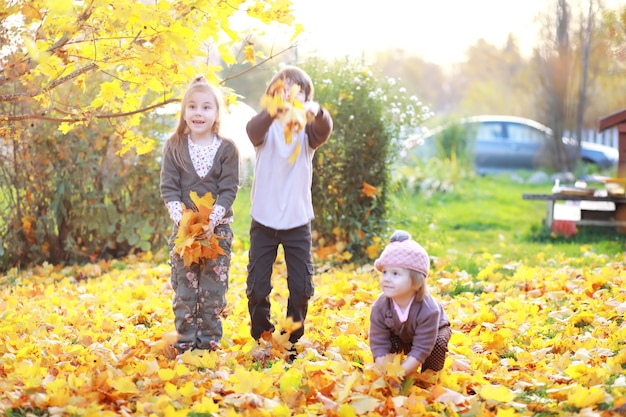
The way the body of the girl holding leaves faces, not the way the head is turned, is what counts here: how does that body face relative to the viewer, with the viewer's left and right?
facing the viewer

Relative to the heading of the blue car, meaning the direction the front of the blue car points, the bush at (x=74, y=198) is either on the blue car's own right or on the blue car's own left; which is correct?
on the blue car's own right

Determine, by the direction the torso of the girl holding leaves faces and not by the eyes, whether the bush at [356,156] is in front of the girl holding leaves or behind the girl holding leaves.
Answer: behind

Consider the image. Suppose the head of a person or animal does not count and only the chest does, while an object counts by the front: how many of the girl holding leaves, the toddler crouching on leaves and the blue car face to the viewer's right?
1

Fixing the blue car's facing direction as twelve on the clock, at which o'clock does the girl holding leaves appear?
The girl holding leaves is roughly at 3 o'clock from the blue car.

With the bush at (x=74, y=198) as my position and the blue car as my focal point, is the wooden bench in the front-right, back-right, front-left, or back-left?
front-right

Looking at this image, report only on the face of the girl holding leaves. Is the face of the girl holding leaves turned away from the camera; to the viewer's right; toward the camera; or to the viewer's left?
toward the camera

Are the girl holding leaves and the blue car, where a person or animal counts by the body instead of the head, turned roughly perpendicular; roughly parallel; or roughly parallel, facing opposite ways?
roughly perpendicular

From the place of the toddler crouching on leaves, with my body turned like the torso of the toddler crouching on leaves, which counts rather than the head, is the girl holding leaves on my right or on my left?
on my right

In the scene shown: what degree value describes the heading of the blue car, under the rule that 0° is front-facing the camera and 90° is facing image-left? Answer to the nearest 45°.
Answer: approximately 270°

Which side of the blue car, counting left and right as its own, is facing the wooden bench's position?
right

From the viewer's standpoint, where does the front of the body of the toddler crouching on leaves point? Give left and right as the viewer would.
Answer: facing the viewer and to the left of the viewer

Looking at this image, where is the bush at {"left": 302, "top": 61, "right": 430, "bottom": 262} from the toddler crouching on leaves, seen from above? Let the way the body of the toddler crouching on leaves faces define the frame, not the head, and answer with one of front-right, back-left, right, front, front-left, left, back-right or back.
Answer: back-right

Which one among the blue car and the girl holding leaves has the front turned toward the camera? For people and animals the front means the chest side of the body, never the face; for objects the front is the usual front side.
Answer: the girl holding leaves
